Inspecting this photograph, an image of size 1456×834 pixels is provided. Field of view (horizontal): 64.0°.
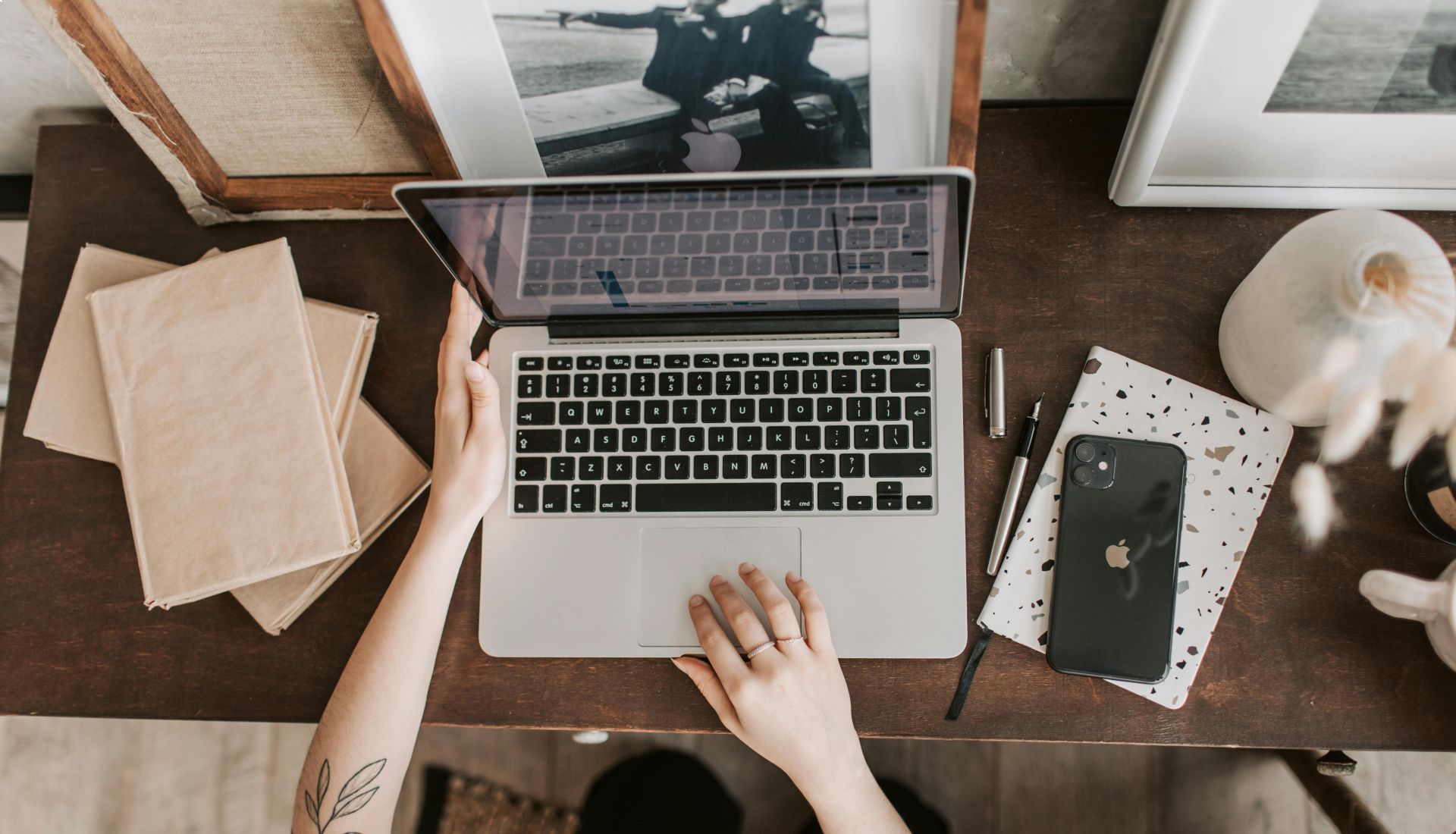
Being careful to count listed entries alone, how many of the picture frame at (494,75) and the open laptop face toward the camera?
2

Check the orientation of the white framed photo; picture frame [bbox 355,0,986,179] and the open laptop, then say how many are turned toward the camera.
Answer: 3

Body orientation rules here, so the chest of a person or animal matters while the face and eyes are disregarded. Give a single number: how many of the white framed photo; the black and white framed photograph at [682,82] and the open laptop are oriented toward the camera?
3

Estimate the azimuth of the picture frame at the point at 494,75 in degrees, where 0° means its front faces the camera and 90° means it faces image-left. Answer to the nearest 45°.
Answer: approximately 0°

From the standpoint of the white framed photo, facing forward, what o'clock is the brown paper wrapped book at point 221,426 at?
The brown paper wrapped book is roughly at 2 o'clock from the white framed photo.

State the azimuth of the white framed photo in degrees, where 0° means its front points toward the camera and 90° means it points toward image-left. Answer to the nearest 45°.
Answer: approximately 0°

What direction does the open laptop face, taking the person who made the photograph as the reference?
facing the viewer
